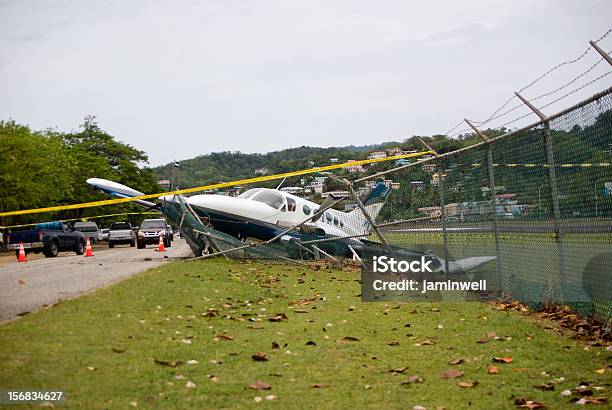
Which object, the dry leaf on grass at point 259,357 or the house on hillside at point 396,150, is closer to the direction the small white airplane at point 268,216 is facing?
the dry leaf on grass

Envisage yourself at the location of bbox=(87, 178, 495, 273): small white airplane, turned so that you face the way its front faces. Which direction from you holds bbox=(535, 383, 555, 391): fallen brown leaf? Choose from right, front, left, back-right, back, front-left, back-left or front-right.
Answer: front-left

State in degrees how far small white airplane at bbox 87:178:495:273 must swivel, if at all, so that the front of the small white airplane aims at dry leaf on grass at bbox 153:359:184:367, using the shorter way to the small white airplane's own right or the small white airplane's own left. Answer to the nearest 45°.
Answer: approximately 45° to the small white airplane's own left

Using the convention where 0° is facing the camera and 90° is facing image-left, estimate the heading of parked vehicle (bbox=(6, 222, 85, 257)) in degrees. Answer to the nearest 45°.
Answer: approximately 225°

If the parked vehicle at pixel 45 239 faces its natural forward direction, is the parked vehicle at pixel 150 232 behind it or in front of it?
in front

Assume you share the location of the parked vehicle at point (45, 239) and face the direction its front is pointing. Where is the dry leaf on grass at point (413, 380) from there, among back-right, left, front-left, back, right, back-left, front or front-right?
back-right

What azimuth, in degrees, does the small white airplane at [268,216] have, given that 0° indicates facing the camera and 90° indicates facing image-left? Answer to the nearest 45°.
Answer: approximately 45°

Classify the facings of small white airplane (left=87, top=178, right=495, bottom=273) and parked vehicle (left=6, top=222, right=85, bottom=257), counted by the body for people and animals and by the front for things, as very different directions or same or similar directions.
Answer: very different directions
